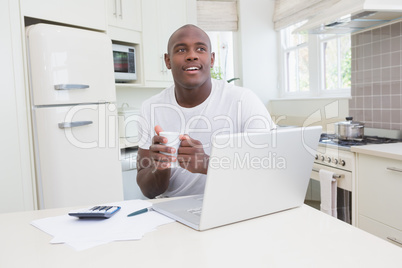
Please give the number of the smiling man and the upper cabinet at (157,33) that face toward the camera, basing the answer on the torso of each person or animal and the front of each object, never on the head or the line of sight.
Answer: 2

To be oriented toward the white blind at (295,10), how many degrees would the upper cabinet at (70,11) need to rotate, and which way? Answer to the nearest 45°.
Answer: approximately 45° to its left

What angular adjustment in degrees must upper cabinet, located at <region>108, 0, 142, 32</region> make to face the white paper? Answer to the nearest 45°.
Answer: approximately 45° to its right

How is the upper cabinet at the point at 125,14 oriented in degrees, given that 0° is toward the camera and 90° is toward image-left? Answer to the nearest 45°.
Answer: approximately 315°

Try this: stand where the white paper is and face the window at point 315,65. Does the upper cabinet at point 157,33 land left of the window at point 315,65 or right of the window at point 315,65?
left

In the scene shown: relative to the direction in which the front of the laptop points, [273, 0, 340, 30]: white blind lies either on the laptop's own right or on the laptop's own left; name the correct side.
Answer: on the laptop's own right

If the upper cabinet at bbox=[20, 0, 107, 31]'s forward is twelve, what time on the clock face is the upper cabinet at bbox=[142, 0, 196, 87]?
the upper cabinet at bbox=[142, 0, 196, 87] is roughly at 9 o'clock from the upper cabinet at bbox=[20, 0, 107, 31].
